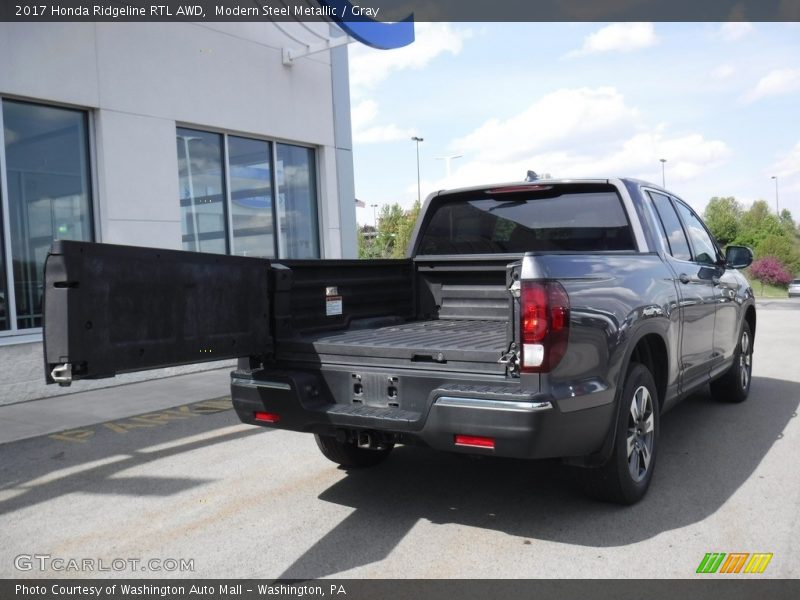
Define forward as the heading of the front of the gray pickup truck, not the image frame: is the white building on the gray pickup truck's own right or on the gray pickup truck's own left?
on the gray pickup truck's own left

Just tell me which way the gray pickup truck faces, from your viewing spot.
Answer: facing away from the viewer and to the right of the viewer

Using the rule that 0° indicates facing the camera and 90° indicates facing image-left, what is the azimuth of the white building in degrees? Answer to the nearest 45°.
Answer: approximately 315°

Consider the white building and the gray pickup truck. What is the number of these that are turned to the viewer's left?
0

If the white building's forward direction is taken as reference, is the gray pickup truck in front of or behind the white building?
in front

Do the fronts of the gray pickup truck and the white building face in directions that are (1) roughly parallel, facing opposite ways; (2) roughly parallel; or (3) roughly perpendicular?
roughly perpendicular
